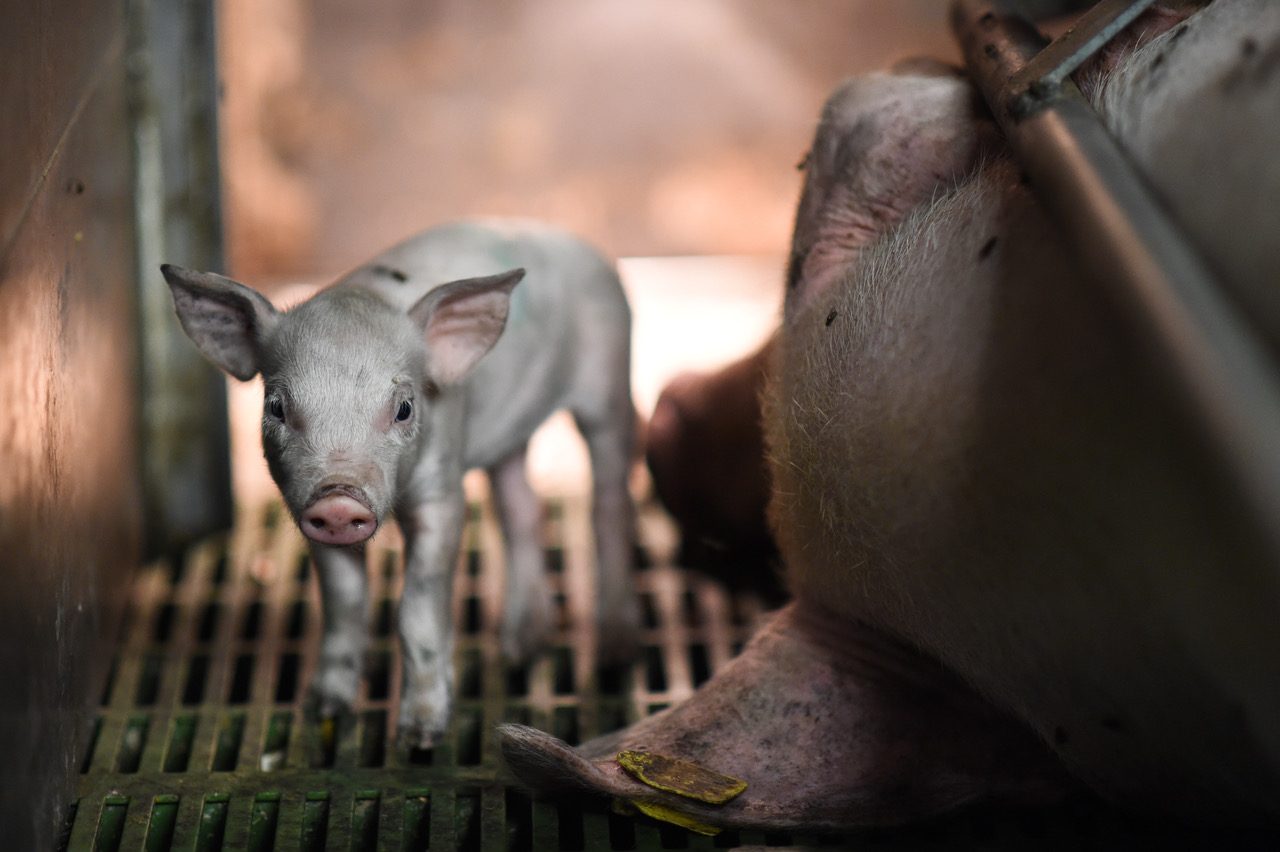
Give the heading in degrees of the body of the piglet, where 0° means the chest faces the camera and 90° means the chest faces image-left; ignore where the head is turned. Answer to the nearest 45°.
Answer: approximately 45°

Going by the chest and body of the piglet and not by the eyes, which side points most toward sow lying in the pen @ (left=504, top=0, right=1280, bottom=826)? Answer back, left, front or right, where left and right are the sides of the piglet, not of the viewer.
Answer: left
